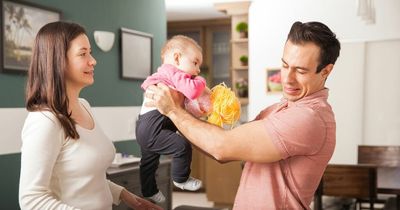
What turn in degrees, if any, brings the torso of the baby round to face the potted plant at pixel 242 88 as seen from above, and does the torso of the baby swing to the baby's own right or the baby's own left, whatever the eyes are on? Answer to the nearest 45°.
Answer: approximately 90° to the baby's own left

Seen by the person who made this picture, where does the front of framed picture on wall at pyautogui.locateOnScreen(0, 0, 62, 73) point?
facing the viewer and to the right of the viewer

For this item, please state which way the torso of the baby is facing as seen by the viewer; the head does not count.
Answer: to the viewer's right

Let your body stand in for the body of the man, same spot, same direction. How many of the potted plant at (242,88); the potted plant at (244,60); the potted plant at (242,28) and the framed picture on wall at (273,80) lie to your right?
4

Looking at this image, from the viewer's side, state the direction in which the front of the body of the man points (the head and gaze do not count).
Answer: to the viewer's left

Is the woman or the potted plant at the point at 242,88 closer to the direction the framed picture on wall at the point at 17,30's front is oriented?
the woman

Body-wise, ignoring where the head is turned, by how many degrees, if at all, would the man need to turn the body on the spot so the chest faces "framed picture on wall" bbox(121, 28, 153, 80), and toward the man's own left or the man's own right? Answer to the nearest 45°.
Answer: approximately 45° to the man's own right

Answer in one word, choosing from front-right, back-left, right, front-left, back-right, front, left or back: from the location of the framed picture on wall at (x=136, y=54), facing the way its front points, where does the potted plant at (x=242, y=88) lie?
left

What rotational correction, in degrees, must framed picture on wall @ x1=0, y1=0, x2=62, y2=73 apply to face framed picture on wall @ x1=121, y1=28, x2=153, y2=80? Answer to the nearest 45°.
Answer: approximately 90° to its left

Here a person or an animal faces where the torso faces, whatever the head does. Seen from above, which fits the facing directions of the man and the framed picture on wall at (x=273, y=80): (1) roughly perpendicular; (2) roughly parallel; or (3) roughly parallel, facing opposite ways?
roughly perpendicular

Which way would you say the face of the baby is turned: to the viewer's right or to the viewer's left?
to the viewer's right

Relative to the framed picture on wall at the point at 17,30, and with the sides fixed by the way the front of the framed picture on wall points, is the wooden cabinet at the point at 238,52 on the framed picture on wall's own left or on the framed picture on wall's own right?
on the framed picture on wall's own left
